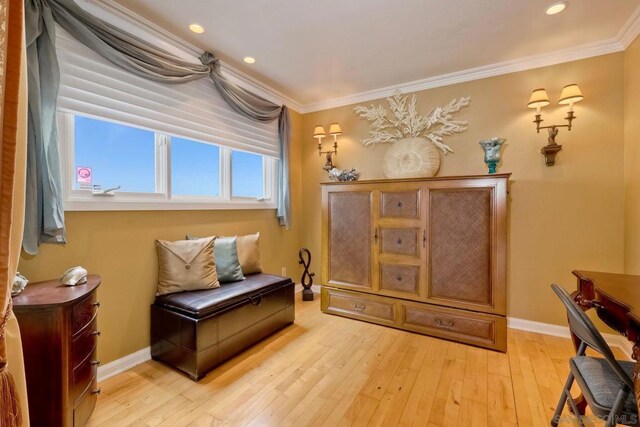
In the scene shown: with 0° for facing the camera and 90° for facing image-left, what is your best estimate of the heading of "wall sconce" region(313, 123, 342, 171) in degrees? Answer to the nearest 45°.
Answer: approximately 45°

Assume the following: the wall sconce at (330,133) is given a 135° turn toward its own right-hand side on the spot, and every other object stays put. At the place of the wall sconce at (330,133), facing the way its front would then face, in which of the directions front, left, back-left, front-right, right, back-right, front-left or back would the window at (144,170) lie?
back-left

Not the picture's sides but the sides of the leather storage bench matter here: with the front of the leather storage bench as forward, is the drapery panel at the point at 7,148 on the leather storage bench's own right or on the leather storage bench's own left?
on the leather storage bench's own right

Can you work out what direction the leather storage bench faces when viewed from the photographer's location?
facing the viewer and to the right of the viewer

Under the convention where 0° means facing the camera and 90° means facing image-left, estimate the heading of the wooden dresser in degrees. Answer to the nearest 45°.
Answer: approximately 315°

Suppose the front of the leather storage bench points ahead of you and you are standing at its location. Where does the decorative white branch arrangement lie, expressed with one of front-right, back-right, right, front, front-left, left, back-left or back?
front-left

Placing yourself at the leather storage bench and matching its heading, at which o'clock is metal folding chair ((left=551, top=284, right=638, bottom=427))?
The metal folding chair is roughly at 12 o'clock from the leather storage bench.

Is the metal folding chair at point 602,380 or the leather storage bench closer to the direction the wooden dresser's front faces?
the metal folding chair

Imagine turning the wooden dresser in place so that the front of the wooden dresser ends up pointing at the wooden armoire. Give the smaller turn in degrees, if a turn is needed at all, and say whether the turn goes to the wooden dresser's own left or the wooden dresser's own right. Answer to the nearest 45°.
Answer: approximately 45° to the wooden dresser's own left

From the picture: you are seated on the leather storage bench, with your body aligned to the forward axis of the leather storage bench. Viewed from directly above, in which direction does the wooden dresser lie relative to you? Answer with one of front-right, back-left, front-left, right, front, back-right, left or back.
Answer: right

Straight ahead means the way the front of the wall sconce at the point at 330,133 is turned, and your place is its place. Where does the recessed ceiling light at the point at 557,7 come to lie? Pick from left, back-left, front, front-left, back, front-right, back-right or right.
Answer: left

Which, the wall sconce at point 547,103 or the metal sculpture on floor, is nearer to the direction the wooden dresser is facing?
the wall sconce
